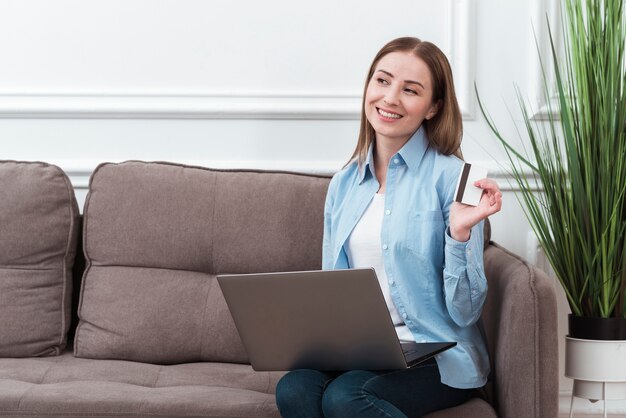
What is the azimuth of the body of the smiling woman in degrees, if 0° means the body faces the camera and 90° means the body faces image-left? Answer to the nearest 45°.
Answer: approximately 45°

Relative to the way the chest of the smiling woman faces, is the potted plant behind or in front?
behind

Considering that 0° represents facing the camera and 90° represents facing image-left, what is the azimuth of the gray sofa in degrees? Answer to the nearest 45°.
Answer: approximately 0°

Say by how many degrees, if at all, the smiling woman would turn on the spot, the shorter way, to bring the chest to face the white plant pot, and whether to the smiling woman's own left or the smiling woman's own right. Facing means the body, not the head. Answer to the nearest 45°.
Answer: approximately 135° to the smiling woman's own left

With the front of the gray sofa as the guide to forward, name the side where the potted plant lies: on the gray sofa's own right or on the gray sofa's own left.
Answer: on the gray sofa's own left

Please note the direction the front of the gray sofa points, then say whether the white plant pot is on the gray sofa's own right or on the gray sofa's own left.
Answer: on the gray sofa's own left
